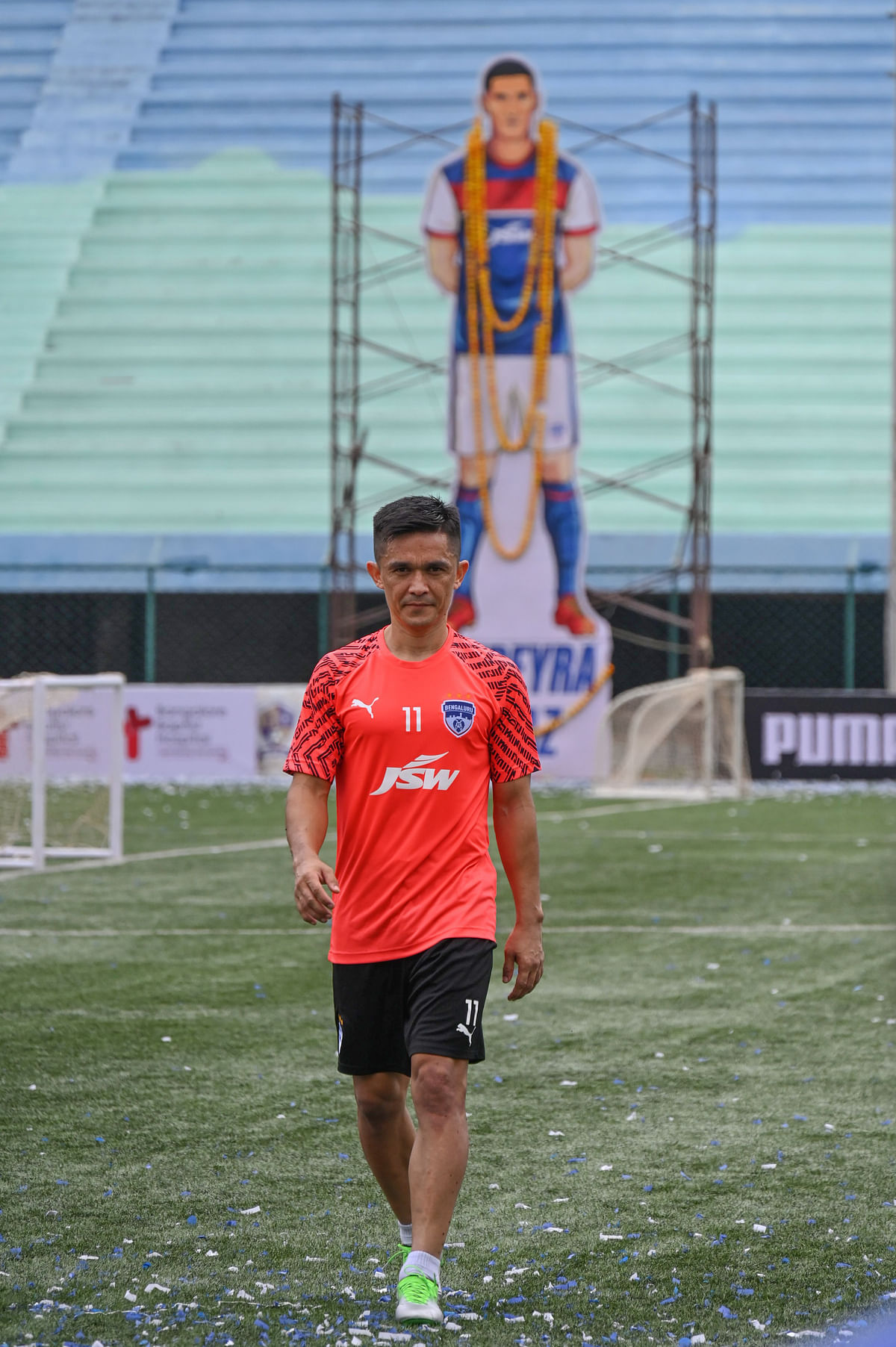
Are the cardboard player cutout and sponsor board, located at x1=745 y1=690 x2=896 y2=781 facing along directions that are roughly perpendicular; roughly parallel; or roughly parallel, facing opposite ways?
roughly parallel

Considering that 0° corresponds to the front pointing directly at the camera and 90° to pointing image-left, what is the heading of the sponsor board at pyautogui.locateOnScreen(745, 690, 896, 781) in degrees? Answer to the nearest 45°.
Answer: approximately 0°

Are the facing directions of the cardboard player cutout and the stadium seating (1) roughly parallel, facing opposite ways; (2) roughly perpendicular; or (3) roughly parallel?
roughly parallel

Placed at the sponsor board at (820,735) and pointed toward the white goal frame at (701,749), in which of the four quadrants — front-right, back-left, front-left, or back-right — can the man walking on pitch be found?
front-left

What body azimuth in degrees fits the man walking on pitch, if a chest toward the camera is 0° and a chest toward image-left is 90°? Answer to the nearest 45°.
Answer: approximately 0°

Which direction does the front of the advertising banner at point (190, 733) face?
toward the camera

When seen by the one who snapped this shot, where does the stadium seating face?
facing the viewer

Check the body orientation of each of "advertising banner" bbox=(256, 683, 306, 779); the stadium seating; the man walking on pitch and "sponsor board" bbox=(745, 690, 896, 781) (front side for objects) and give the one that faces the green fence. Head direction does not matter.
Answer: the stadium seating

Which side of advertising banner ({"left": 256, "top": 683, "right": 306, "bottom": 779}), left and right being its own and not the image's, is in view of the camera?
front

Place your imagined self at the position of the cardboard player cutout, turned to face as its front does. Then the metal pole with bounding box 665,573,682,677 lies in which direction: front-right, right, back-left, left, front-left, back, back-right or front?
back-left

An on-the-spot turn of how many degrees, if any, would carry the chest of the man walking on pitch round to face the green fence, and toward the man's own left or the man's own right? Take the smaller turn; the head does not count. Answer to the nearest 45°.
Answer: approximately 180°

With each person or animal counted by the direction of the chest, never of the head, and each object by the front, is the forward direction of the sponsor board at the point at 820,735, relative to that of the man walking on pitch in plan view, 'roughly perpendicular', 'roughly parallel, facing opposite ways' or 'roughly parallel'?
roughly parallel

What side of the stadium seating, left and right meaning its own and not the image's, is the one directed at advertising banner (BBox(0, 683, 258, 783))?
front
